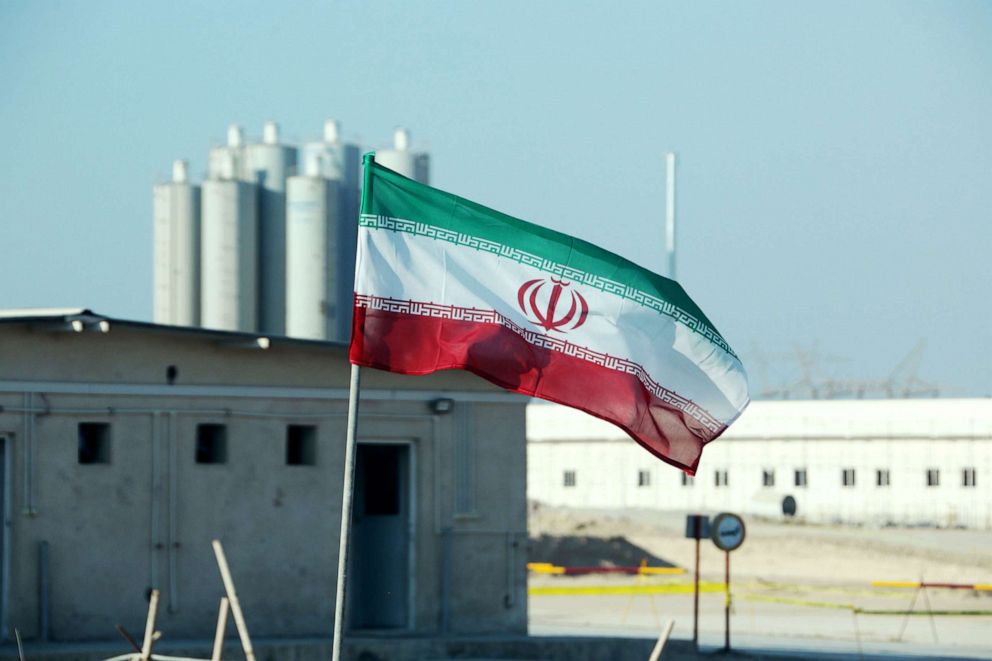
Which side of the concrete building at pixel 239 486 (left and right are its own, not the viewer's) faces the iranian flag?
front

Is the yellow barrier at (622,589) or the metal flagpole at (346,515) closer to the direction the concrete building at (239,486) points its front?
the metal flagpole

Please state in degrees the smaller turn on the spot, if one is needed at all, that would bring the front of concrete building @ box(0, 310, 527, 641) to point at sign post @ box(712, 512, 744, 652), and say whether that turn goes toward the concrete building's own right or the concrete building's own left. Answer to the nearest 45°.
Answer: approximately 135° to the concrete building's own left

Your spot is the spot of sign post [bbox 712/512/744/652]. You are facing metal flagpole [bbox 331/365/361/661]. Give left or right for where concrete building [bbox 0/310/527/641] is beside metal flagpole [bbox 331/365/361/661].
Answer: right

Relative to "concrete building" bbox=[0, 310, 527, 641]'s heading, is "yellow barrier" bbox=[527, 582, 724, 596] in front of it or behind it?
behind

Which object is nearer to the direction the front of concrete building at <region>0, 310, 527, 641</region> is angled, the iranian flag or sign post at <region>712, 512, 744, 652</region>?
the iranian flag

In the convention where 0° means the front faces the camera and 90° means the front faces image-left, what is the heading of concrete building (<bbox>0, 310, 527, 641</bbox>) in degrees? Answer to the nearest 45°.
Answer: approximately 0°

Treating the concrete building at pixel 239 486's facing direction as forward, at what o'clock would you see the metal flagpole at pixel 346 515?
The metal flagpole is roughly at 12 o'clock from the concrete building.
